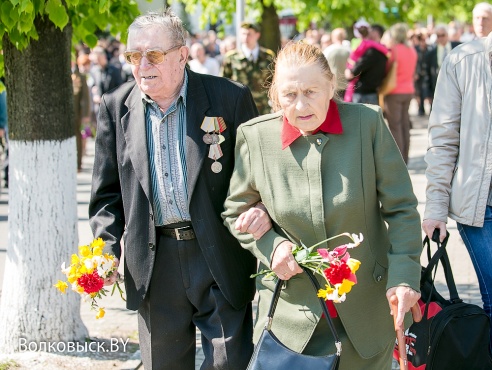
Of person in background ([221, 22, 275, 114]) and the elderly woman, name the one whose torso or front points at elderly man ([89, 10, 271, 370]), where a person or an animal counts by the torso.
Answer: the person in background

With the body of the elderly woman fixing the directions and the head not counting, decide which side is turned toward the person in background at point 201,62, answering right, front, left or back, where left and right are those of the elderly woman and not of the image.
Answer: back

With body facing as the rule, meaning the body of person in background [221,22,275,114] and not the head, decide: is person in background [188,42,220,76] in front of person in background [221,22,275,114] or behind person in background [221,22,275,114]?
behind

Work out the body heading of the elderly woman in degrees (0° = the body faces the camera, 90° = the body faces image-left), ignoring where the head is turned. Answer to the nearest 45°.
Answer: approximately 0°

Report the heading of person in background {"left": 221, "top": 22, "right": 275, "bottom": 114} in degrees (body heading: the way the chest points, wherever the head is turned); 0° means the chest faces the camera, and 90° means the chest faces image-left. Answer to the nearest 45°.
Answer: approximately 0°

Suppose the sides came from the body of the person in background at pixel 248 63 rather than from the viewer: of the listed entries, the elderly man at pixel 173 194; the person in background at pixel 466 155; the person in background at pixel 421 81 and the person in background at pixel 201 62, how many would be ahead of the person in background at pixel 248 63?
2

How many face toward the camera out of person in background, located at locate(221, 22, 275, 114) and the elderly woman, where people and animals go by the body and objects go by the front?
2

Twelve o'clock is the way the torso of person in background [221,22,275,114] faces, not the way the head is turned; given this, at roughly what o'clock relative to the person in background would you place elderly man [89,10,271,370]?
The elderly man is roughly at 12 o'clock from the person in background.

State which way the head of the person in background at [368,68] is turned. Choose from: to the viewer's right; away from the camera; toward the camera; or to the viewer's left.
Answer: away from the camera
